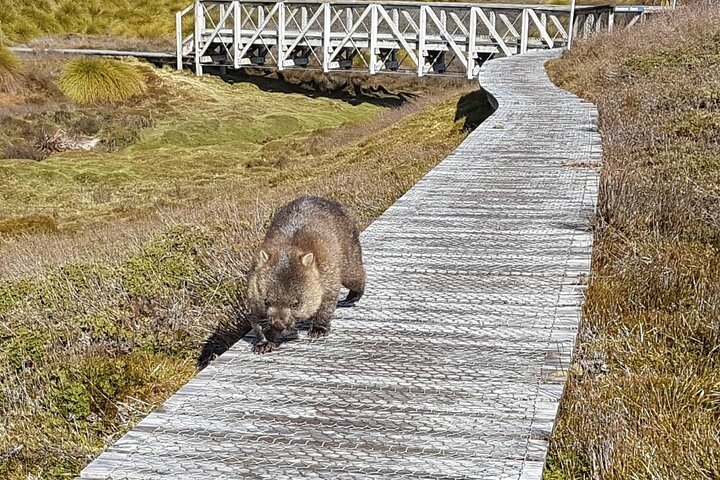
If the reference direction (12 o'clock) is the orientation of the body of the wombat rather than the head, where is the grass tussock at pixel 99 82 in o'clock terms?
The grass tussock is roughly at 4 o'clock from the wombat.

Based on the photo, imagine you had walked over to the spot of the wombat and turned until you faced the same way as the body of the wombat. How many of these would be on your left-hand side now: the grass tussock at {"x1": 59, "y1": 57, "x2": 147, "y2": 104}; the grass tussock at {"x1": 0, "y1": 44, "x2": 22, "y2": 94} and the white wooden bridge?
0

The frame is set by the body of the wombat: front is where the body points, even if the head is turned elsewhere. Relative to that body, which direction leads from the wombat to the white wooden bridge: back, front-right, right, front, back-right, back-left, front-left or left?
back-right

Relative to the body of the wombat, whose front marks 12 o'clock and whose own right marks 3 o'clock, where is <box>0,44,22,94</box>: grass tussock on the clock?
The grass tussock is roughly at 4 o'clock from the wombat.

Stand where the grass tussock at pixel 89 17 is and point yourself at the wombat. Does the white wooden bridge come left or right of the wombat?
left

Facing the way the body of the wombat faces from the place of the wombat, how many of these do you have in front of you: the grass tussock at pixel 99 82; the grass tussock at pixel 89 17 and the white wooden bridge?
0

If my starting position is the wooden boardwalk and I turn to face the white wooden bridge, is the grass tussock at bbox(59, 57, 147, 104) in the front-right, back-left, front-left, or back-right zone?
front-left

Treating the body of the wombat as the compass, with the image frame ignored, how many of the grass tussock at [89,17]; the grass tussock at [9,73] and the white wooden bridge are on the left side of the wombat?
0

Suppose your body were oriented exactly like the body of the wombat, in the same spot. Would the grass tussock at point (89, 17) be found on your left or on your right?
on your right
